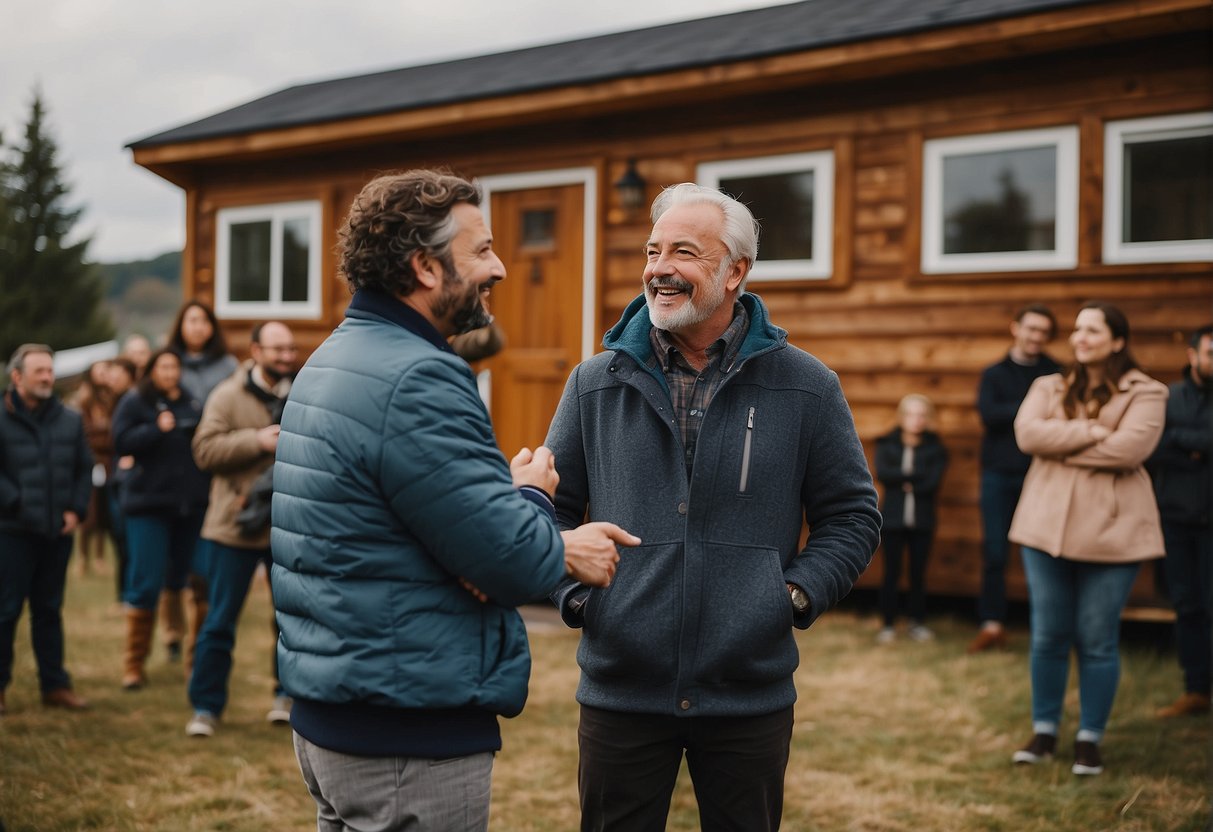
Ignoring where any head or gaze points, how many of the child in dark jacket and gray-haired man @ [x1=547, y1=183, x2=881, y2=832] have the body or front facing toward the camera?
2

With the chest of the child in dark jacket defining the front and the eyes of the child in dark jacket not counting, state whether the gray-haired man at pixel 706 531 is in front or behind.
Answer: in front

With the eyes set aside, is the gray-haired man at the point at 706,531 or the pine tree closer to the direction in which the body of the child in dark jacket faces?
the gray-haired man

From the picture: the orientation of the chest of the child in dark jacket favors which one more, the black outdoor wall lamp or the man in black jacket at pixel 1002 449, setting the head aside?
the man in black jacket

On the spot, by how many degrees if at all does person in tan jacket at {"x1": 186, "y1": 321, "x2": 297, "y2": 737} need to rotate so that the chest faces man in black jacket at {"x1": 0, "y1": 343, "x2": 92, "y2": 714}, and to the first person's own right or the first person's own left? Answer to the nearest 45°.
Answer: approximately 180°

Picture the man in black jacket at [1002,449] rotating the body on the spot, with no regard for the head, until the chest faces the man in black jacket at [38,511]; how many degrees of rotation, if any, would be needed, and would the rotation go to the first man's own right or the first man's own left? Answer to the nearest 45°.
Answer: approximately 45° to the first man's own right

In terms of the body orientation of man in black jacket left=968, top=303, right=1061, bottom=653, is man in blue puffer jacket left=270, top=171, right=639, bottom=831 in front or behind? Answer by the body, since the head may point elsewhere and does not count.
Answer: in front

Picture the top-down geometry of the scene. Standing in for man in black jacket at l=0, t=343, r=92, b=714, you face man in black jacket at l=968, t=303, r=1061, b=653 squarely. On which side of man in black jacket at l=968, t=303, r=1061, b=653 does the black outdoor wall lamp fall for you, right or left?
left

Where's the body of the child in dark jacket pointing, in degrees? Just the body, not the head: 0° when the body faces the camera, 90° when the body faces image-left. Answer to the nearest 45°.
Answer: approximately 0°
